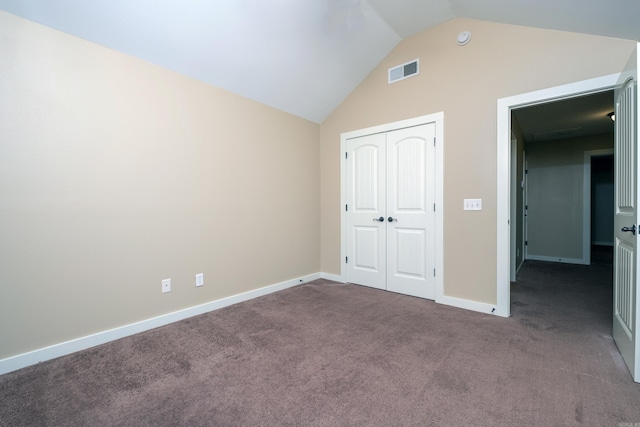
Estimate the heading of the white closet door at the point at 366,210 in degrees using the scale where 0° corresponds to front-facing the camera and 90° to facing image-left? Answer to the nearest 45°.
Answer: approximately 45°

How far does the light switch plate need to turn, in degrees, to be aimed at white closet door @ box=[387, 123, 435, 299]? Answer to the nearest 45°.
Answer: approximately 90° to its right

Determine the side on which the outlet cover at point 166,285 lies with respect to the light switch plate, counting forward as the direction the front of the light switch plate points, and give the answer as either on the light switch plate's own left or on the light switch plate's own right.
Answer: on the light switch plate's own right

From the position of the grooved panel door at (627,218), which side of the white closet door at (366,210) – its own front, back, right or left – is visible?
left

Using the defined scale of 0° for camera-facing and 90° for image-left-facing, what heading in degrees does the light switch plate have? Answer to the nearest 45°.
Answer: approximately 0°
